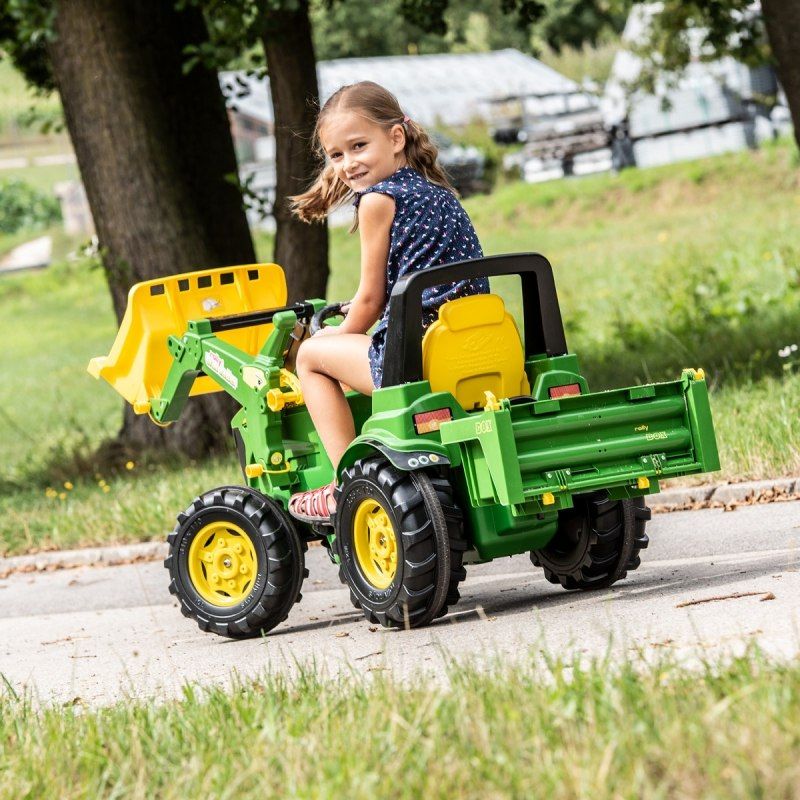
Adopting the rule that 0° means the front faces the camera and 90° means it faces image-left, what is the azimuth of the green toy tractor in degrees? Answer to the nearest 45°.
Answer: approximately 135°

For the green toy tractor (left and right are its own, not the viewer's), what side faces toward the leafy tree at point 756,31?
right

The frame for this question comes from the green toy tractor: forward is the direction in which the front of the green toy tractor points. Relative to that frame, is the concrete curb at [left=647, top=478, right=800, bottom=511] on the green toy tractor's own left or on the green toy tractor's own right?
on the green toy tractor's own right

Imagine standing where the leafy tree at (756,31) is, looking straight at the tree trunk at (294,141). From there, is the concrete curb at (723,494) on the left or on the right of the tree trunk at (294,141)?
left

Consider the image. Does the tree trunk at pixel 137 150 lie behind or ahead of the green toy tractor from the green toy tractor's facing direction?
ahead

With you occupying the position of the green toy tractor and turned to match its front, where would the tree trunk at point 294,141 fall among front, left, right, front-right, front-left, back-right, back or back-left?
front-right

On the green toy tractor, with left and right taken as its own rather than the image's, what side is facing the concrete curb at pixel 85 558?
front

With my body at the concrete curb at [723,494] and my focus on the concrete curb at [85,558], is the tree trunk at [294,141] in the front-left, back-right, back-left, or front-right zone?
front-right

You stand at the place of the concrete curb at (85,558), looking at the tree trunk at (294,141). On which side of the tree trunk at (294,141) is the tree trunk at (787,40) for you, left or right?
right
